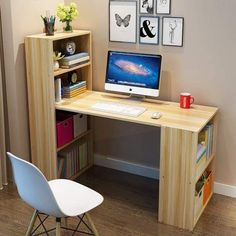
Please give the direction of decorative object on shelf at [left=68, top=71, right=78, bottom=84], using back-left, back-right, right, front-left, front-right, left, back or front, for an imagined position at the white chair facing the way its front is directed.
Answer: front-left

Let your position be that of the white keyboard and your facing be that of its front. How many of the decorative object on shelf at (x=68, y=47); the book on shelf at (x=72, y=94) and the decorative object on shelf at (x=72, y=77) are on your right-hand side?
3

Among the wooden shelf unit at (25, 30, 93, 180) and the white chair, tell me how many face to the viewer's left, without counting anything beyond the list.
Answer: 0

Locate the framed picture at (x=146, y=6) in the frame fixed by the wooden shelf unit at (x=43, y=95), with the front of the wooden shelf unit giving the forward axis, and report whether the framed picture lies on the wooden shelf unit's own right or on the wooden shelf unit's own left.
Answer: on the wooden shelf unit's own left

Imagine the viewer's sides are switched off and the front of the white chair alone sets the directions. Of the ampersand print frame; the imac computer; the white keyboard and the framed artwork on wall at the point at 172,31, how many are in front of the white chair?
4

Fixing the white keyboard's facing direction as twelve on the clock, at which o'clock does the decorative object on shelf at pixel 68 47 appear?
The decorative object on shelf is roughly at 3 o'clock from the white keyboard.

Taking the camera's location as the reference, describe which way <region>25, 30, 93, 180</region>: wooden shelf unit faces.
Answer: facing the viewer and to the right of the viewer

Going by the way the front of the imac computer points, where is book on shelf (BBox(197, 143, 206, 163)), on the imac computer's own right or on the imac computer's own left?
on the imac computer's own left

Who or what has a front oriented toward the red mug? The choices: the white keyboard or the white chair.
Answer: the white chair

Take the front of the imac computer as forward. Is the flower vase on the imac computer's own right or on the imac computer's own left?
on the imac computer's own right

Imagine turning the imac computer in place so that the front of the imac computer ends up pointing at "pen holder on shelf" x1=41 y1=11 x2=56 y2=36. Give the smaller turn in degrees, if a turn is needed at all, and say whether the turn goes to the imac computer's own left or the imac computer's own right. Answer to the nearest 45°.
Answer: approximately 45° to the imac computer's own right

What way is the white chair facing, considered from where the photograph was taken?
facing away from the viewer and to the right of the viewer
